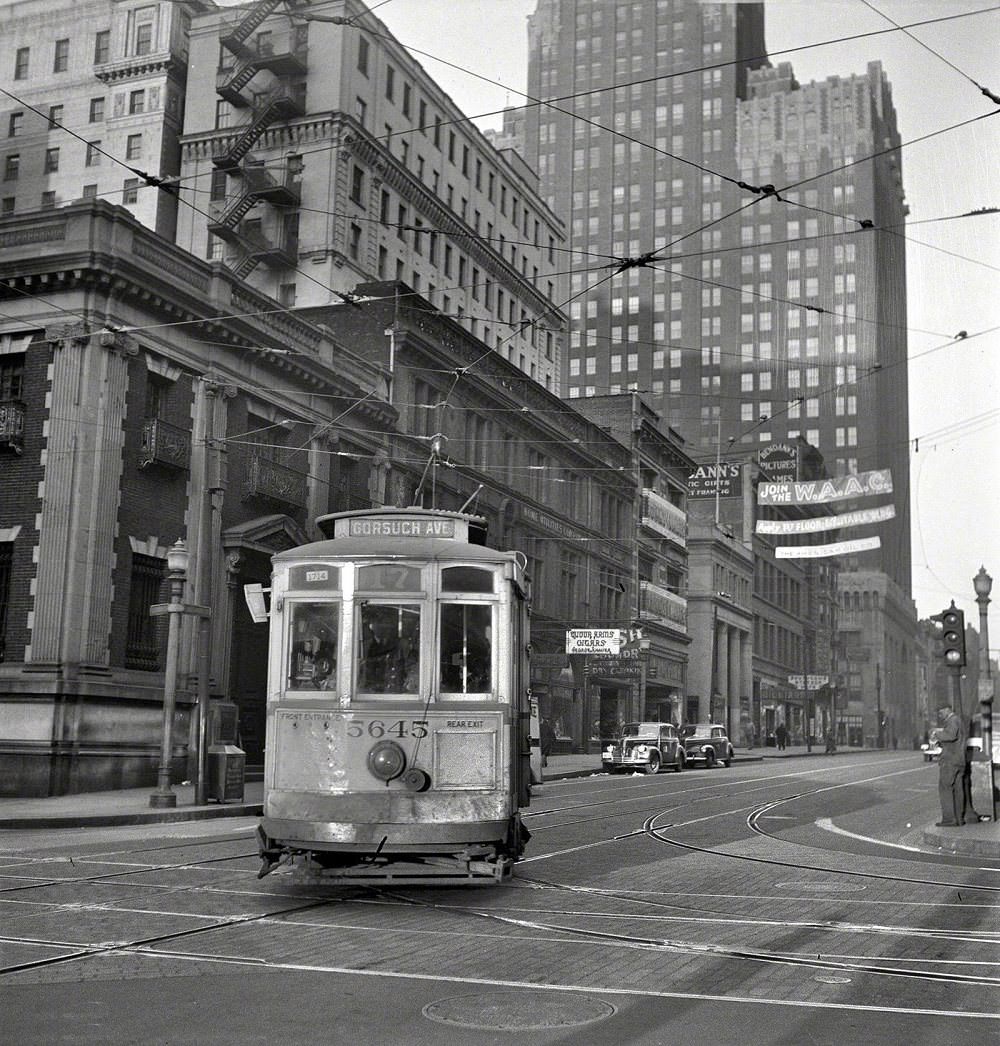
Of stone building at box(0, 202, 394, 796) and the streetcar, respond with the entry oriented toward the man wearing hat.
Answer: the stone building

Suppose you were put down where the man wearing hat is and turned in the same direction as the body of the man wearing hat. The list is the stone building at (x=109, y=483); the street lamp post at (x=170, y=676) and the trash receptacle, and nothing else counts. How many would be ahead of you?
3

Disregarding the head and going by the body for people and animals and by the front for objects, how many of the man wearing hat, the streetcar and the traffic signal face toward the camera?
2

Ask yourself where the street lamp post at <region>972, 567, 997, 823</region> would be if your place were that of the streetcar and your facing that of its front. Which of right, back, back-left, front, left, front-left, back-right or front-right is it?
back-left

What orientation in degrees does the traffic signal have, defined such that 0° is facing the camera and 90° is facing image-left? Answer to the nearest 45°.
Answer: approximately 0°

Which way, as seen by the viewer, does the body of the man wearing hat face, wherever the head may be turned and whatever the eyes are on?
to the viewer's left

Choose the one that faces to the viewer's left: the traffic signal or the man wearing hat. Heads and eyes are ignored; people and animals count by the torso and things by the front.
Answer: the man wearing hat

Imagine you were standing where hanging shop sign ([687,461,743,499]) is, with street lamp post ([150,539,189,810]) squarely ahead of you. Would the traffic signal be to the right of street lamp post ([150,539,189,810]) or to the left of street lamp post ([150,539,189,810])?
left

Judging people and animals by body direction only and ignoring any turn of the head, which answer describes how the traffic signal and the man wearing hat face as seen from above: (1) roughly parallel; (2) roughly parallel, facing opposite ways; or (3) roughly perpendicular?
roughly perpendicular

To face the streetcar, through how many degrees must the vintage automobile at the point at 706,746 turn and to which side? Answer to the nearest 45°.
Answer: approximately 45° to its left

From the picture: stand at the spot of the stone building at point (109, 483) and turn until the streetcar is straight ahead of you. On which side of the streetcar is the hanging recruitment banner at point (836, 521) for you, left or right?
left
